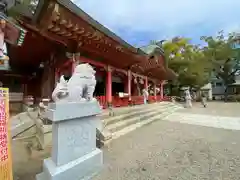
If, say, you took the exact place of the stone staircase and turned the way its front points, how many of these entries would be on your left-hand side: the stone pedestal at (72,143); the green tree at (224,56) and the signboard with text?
1

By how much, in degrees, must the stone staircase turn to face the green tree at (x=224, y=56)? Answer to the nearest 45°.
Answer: approximately 90° to its left

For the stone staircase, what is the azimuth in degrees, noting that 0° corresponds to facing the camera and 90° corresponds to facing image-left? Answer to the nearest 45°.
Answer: approximately 315°

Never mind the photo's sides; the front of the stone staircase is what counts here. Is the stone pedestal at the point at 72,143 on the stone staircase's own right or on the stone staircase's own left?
on the stone staircase's own right

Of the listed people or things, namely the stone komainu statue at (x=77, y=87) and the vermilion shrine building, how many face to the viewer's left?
0

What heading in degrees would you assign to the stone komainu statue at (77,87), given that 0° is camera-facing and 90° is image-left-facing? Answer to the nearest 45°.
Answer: approximately 270°

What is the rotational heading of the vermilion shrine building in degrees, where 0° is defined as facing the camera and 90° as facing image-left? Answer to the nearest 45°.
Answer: approximately 315°

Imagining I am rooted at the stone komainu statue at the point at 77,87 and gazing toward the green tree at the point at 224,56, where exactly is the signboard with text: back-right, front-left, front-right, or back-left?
back-left

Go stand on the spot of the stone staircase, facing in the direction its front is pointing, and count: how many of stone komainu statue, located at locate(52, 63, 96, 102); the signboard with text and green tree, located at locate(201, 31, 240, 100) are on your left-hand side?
1

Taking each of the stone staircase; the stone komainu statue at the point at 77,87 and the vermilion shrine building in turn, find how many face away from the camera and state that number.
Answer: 0
